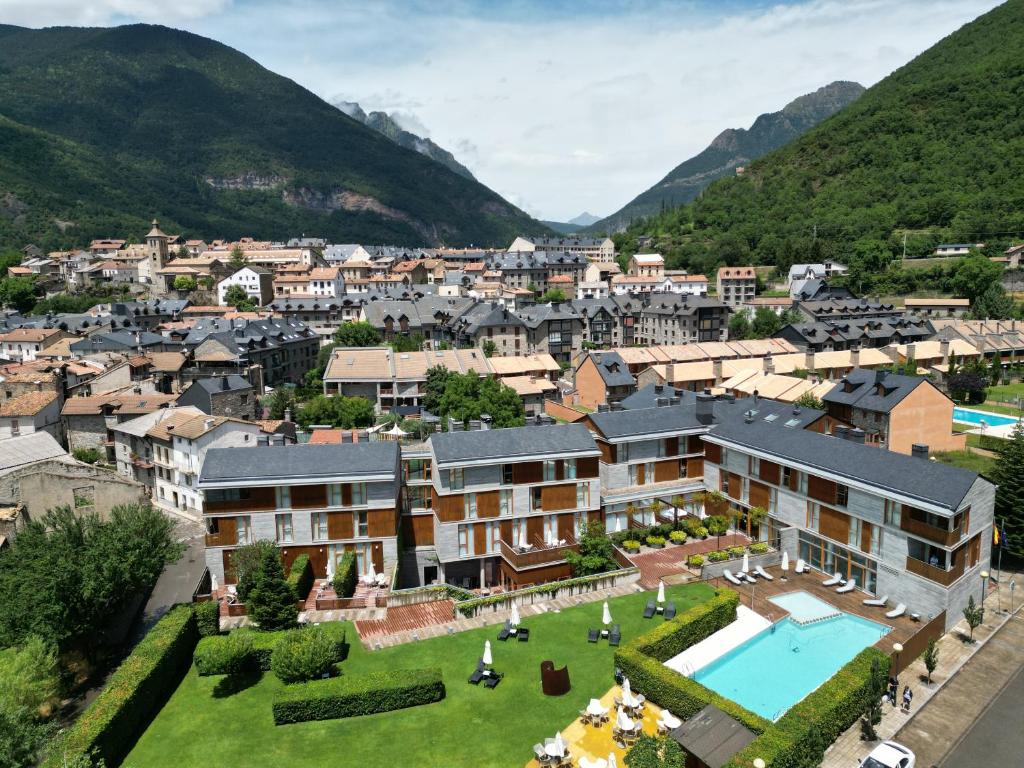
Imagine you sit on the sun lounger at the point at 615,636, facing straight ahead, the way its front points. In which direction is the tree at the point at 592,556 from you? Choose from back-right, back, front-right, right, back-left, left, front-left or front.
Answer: back

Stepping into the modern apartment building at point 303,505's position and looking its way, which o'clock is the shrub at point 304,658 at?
The shrub is roughly at 12 o'clock from the modern apartment building.

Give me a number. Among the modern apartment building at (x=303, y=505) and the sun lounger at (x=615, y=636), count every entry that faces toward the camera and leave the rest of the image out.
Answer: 2

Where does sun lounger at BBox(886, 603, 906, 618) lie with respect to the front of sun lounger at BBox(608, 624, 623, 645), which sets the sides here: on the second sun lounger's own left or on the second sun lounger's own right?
on the second sun lounger's own left

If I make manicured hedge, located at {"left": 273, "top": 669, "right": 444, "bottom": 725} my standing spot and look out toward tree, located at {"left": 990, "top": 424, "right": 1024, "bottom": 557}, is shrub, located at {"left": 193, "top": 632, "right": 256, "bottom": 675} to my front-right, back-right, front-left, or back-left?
back-left

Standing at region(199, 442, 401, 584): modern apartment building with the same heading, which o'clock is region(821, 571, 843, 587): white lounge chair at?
The white lounge chair is roughly at 10 o'clock from the modern apartment building.

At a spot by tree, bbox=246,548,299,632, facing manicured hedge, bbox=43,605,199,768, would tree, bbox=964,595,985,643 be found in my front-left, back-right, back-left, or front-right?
back-left

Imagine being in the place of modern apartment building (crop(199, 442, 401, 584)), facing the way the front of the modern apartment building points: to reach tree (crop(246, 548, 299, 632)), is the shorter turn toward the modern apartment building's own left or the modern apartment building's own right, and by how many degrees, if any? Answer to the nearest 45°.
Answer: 0° — it already faces it

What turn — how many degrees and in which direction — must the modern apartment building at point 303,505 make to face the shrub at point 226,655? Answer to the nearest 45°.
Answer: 0° — it already faces it

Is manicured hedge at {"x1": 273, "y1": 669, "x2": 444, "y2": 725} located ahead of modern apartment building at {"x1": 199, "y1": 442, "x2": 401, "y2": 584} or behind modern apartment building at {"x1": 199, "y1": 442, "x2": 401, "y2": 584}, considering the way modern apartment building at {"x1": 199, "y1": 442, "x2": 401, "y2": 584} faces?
ahead

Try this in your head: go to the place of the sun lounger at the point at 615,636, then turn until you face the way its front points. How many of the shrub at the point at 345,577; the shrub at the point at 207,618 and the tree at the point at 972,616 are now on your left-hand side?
1

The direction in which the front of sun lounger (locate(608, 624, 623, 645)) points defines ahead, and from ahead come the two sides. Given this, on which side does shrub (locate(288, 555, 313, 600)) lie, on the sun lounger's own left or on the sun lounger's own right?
on the sun lounger's own right

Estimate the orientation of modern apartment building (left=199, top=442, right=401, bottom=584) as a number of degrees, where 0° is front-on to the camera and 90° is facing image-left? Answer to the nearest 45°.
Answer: approximately 0°
